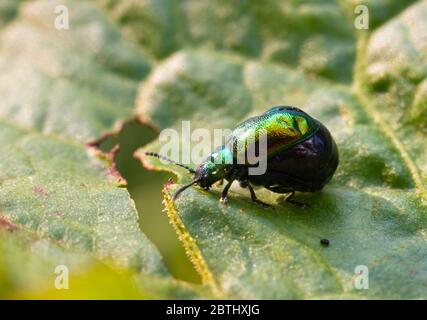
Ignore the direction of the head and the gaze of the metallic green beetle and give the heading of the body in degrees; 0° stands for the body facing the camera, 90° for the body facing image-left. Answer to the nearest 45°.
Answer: approximately 90°
